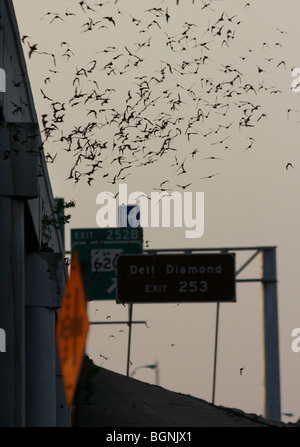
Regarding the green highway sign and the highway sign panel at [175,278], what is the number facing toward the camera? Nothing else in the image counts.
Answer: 2

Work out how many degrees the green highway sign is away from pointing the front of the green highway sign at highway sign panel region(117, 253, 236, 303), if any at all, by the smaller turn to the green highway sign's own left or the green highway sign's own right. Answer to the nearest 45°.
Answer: approximately 45° to the green highway sign's own left

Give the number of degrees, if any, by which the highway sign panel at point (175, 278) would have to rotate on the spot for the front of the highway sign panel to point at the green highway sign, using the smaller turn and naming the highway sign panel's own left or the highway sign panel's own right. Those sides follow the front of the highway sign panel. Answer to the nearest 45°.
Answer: approximately 135° to the highway sign panel's own right

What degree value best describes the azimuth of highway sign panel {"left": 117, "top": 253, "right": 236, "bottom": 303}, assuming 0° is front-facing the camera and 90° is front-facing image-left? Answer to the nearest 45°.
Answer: approximately 0°

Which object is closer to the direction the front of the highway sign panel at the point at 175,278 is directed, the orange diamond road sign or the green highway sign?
the orange diamond road sign

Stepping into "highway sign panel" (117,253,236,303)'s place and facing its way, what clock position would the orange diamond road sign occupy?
The orange diamond road sign is roughly at 12 o'clock from the highway sign panel.

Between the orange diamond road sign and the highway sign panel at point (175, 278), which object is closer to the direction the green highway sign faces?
the orange diamond road sign

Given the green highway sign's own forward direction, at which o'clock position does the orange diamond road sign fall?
The orange diamond road sign is roughly at 12 o'clock from the green highway sign.

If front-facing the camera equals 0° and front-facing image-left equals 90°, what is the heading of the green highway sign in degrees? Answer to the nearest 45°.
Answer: approximately 0°
